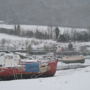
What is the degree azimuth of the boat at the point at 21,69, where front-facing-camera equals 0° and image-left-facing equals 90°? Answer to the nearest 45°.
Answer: approximately 270°
